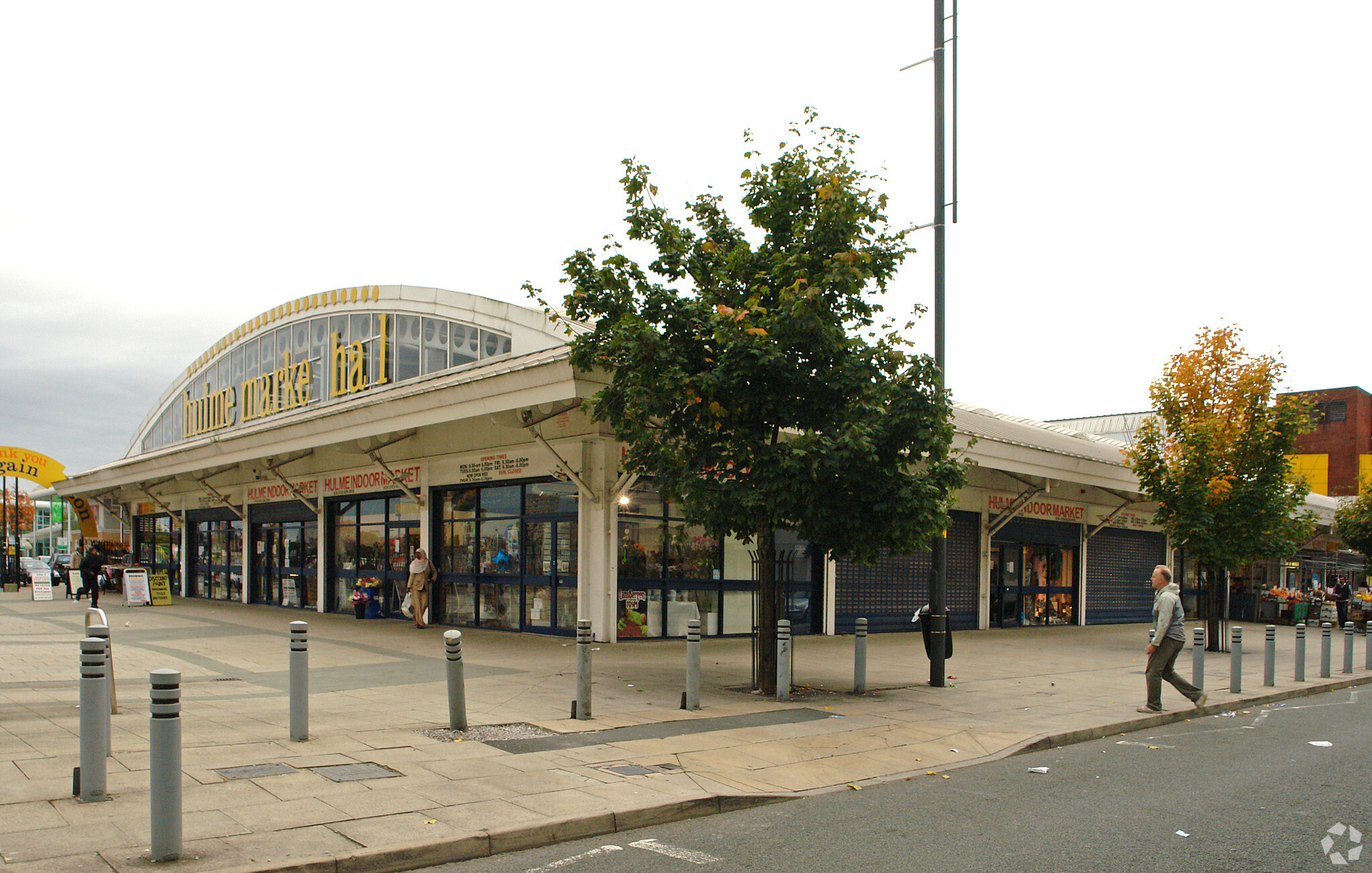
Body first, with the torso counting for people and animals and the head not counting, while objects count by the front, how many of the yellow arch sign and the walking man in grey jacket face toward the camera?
1

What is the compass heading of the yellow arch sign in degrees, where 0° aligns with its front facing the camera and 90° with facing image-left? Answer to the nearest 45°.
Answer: approximately 0°

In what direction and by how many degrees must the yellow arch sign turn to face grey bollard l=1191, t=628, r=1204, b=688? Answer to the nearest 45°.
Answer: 0° — it already faces it

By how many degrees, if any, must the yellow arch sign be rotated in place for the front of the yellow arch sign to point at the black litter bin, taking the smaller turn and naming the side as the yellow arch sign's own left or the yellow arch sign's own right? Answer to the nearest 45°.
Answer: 0° — it already faces it

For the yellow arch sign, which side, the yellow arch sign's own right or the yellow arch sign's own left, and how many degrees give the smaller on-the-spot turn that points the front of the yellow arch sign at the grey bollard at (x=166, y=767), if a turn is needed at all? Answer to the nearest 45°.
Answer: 0° — it already faces it
